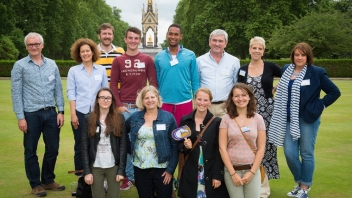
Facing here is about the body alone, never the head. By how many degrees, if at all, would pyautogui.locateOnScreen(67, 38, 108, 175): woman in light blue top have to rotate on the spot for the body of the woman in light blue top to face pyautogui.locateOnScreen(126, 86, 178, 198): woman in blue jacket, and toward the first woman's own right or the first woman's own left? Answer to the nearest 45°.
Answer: approximately 45° to the first woman's own left

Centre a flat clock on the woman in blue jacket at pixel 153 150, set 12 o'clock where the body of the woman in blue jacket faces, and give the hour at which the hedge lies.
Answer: The hedge is roughly at 7 o'clock from the woman in blue jacket.

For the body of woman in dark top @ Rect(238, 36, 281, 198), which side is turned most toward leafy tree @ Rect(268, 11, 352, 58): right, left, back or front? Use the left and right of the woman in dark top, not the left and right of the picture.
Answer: back

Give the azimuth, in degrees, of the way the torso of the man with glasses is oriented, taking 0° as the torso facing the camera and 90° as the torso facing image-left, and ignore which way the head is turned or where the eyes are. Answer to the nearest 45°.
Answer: approximately 0°

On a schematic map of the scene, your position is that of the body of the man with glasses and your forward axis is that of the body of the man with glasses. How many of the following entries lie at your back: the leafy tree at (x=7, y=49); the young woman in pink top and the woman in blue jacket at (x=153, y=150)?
1

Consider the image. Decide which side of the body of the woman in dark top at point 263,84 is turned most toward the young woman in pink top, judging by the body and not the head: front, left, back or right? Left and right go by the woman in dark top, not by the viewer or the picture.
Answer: front

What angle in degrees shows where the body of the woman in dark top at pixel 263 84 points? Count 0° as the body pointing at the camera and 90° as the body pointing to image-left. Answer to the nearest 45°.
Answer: approximately 0°
